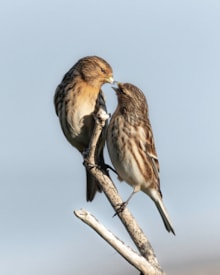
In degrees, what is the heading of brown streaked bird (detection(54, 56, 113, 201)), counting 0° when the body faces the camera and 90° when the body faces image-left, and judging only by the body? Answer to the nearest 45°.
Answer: approximately 315°
